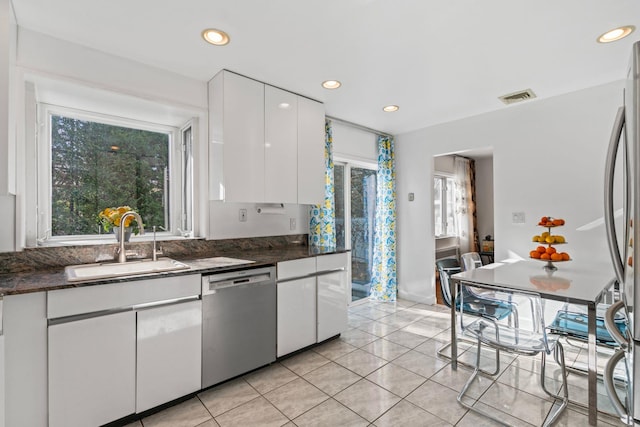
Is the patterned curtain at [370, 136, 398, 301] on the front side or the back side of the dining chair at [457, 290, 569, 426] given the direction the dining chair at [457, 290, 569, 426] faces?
on the front side

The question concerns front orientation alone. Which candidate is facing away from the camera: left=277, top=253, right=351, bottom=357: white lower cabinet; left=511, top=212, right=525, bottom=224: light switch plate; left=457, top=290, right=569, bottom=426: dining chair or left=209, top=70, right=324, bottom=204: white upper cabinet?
the dining chair

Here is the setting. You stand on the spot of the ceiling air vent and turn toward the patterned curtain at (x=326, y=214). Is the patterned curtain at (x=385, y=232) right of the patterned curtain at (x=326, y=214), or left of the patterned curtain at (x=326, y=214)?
right

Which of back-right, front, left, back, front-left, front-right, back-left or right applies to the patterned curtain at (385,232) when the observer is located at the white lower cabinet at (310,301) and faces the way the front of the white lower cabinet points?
left

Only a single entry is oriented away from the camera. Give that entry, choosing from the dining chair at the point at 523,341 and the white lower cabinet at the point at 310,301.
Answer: the dining chair

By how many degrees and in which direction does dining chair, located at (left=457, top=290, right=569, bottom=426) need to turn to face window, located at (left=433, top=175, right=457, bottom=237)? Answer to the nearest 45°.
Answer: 0° — it already faces it

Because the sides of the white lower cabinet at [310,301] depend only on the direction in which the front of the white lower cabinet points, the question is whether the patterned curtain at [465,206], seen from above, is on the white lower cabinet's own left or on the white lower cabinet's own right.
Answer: on the white lower cabinet's own left

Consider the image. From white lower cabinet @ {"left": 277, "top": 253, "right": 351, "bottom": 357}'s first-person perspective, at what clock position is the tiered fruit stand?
The tiered fruit stand is roughly at 11 o'clock from the white lower cabinet.

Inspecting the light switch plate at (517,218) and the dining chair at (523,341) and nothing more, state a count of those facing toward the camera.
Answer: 1

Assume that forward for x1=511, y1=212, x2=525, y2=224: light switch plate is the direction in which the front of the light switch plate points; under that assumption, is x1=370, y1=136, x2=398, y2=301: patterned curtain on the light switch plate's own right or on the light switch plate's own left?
on the light switch plate's own right

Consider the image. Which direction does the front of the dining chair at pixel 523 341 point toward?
away from the camera

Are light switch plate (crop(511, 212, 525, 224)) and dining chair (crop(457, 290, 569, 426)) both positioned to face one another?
yes

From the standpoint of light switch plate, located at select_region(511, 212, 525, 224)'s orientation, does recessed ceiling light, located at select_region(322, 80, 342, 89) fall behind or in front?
in front
